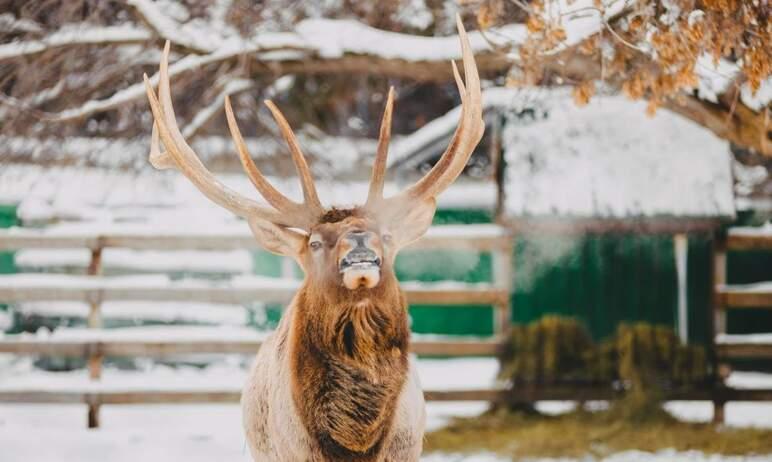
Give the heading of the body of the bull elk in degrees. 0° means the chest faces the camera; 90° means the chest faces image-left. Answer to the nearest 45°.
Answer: approximately 0°

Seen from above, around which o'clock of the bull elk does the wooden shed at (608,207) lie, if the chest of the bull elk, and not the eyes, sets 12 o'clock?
The wooden shed is roughly at 7 o'clock from the bull elk.

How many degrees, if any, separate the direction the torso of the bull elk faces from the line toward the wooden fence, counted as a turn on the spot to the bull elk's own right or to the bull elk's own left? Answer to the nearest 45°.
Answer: approximately 180°

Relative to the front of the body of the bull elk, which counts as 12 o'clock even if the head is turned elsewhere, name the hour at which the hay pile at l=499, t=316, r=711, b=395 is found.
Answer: The hay pile is roughly at 7 o'clock from the bull elk.
